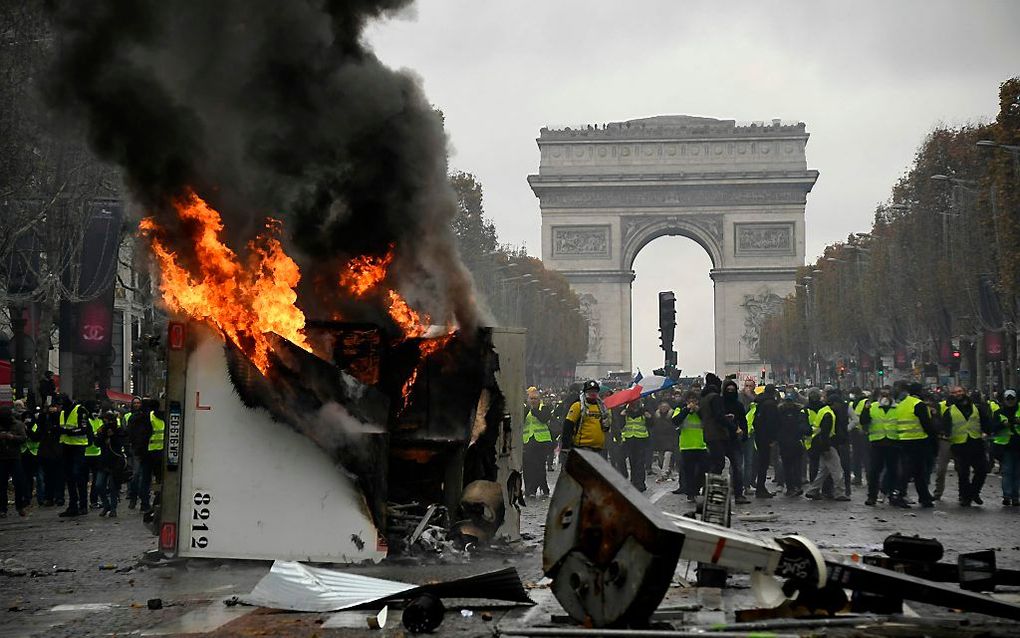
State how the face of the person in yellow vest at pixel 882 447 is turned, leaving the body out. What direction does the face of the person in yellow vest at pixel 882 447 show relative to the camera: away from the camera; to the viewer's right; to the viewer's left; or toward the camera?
toward the camera

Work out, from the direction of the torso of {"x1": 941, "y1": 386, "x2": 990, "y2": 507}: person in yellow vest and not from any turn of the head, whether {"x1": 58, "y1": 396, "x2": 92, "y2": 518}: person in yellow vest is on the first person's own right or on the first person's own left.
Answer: on the first person's own right

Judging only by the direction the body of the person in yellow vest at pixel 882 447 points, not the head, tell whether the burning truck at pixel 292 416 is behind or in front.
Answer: in front

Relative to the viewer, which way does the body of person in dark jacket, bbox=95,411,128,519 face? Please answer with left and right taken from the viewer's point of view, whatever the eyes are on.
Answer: facing the viewer

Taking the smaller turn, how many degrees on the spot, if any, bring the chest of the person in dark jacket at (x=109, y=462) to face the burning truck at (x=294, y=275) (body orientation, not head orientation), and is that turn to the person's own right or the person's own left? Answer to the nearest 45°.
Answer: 0° — they already face it

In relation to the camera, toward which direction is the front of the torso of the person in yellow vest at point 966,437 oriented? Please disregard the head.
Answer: toward the camera

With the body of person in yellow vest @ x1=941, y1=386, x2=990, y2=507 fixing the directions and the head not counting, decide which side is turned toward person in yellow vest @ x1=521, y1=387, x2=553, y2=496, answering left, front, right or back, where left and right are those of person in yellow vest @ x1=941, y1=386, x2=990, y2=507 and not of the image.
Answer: right

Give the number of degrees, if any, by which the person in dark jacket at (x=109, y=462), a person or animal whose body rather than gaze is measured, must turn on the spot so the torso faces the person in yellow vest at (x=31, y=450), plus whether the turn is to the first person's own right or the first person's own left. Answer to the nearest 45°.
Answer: approximately 135° to the first person's own right

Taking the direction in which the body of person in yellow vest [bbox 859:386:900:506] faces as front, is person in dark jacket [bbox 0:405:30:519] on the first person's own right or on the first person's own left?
on the first person's own right

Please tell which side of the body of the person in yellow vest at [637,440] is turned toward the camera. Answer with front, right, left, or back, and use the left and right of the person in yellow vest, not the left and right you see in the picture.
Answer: front
